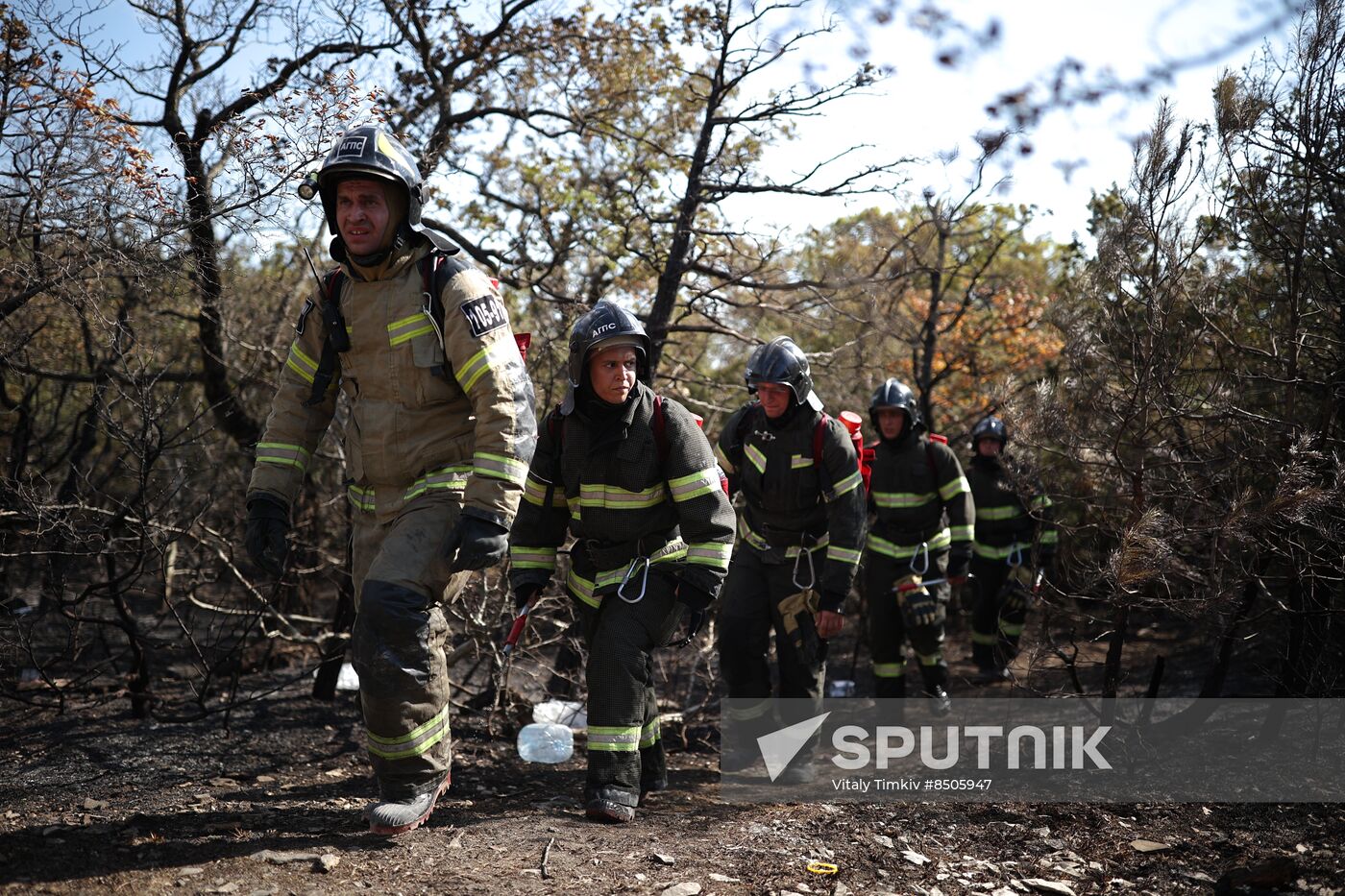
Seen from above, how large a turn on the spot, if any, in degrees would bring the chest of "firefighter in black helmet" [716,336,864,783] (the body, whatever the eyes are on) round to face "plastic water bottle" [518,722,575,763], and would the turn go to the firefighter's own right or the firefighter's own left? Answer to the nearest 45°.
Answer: approximately 45° to the firefighter's own right

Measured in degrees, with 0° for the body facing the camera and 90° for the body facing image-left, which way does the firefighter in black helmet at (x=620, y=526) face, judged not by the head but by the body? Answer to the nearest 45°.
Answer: approximately 0°

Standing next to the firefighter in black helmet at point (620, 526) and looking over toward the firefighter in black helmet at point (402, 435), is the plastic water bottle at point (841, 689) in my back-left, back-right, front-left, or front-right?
back-right

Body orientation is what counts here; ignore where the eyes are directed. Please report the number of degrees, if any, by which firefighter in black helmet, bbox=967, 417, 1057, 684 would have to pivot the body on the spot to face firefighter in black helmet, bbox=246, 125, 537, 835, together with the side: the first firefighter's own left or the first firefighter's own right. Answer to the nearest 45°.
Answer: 0° — they already face them

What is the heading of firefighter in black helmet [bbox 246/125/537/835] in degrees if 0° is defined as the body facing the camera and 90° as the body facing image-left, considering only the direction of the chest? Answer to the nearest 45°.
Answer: approximately 45°
